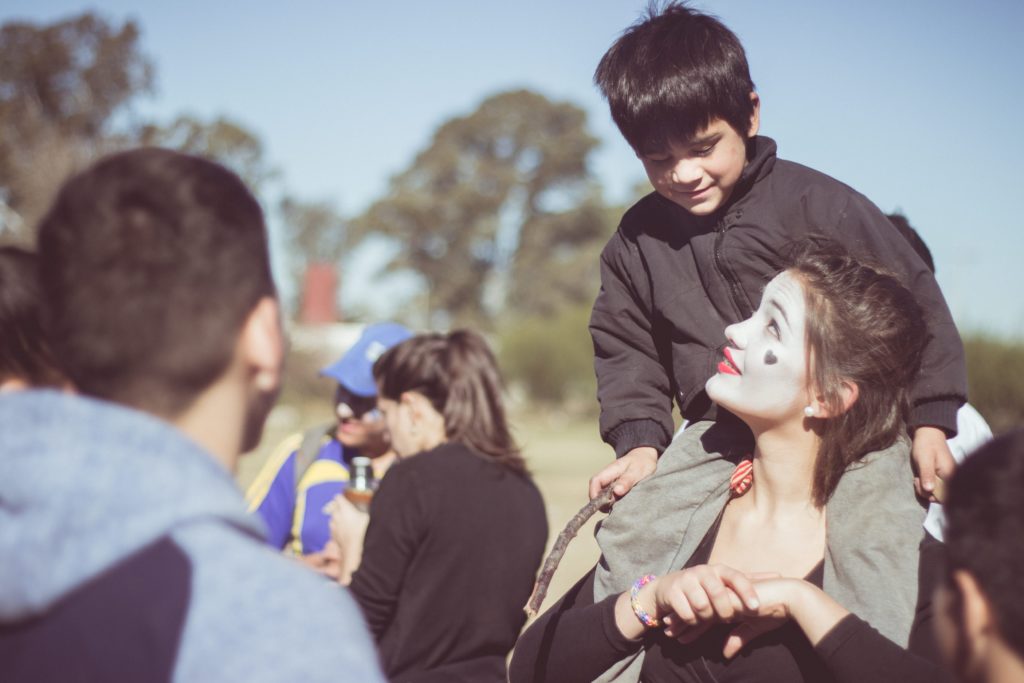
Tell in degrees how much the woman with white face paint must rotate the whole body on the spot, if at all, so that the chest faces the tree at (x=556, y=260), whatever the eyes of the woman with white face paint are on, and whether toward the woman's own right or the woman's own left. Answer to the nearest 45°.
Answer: approximately 135° to the woman's own right

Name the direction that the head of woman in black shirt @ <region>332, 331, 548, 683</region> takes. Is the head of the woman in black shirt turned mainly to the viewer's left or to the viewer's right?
to the viewer's left

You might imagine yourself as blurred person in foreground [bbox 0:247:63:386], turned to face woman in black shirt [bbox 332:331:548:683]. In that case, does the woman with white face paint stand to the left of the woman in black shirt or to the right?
right

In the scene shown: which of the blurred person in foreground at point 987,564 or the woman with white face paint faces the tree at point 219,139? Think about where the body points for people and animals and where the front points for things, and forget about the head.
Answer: the blurred person in foreground

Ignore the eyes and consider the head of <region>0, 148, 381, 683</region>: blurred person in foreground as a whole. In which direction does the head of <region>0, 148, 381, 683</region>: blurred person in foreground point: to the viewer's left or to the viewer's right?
to the viewer's right

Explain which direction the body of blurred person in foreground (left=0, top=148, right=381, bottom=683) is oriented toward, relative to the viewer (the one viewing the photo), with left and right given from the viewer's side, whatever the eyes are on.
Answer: facing away from the viewer and to the right of the viewer

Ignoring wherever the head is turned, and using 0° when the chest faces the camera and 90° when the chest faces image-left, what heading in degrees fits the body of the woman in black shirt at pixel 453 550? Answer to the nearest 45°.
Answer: approximately 135°

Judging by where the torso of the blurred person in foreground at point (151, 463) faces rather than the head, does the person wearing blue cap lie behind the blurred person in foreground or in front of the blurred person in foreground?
in front

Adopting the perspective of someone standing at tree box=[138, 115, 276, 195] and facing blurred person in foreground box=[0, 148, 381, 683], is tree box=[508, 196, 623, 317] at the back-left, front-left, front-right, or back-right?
back-left
